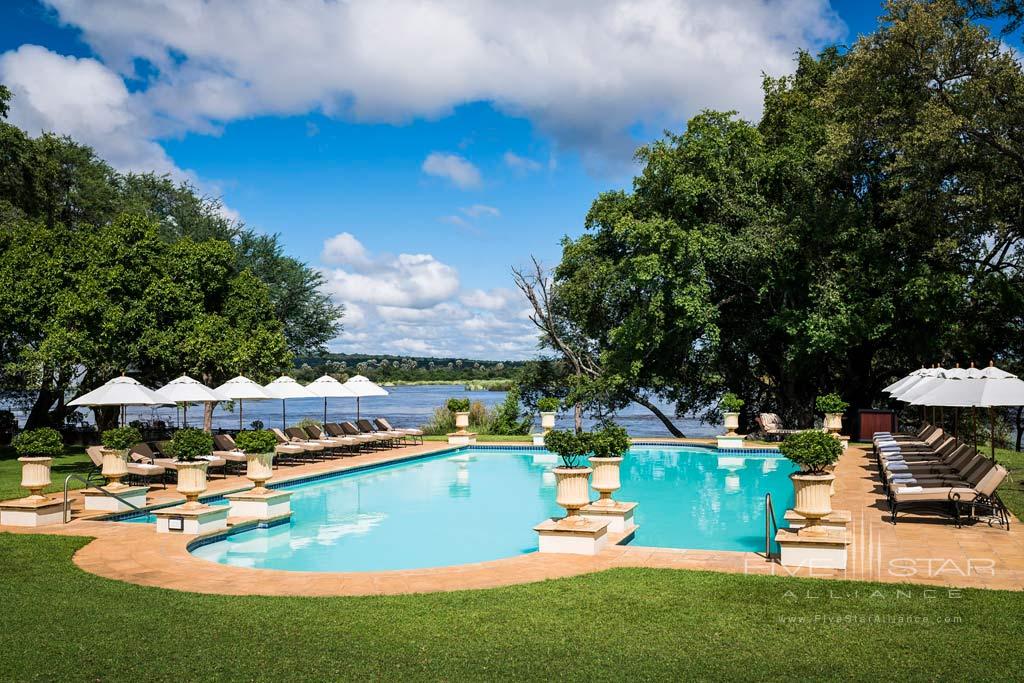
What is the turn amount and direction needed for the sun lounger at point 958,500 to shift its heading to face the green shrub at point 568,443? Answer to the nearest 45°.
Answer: approximately 45° to its left

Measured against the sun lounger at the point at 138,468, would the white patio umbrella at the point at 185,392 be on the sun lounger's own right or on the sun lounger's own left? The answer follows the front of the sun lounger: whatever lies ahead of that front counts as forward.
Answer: on the sun lounger's own left

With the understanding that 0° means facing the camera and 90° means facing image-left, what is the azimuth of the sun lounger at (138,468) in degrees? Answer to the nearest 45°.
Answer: approximately 315°

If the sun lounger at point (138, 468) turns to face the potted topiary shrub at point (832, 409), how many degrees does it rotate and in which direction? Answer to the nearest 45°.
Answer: approximately 45° to its left

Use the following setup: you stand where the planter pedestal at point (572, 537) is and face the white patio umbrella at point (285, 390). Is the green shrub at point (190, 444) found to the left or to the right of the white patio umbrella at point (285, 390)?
left

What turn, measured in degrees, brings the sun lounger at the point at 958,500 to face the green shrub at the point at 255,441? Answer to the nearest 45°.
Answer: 0° — it already faces it

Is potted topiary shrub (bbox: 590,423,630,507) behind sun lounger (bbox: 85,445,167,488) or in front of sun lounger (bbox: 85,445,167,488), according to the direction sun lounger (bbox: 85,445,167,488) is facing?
in front

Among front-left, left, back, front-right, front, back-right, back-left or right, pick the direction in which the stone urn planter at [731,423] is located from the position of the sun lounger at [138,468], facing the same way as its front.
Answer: front-left

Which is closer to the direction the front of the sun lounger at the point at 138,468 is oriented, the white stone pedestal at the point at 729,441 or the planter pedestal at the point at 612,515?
the planter pedestal

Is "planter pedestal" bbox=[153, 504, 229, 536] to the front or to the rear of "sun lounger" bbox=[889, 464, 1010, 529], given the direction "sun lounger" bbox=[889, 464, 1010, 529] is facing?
to the front

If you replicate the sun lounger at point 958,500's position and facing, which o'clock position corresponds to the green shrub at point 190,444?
The green shrub is roughly at 11 o'clock from the sun lounger.

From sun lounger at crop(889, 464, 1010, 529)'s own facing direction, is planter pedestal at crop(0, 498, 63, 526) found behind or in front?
in front

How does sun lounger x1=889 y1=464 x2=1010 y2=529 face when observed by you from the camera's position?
facing to the left of the viewer

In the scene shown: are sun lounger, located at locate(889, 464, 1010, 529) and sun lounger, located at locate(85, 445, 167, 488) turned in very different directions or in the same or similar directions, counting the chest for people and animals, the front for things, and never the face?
very different directions
